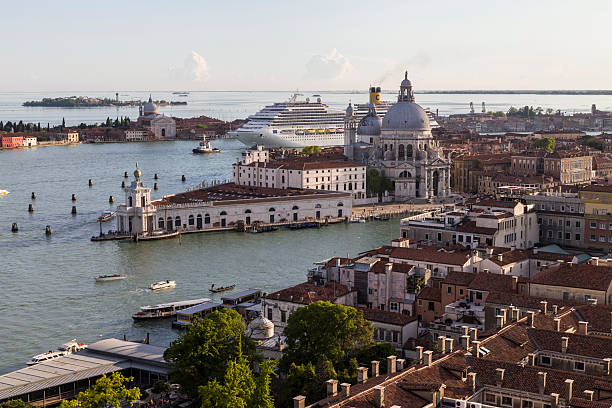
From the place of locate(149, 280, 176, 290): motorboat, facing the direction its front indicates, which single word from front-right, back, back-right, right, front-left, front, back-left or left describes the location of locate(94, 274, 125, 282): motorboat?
back-left

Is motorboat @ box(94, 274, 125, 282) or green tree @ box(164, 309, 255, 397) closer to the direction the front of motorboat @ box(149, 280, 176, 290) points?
the green tree

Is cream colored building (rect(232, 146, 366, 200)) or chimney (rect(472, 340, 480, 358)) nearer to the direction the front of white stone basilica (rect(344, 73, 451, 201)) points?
the chimney

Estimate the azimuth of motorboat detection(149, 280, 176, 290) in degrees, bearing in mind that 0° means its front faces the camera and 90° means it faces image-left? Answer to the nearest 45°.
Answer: approximately 270°

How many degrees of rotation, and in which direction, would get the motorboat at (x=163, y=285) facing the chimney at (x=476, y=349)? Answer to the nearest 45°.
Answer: approximately 90° to its right

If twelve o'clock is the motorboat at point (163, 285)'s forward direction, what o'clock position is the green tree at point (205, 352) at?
The green tree is roughly at 3 o'clock from the motorboat.

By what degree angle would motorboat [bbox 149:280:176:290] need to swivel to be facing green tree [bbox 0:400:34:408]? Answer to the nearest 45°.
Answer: approximately 90° to its right

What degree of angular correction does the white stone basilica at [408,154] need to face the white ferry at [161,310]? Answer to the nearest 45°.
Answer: approximately 45° to its right

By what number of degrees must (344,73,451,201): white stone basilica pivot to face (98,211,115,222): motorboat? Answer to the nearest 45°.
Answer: approximately 90° to its right

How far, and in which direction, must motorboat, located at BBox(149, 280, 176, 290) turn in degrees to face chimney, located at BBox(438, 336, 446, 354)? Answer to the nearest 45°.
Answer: approximately 90° to its right

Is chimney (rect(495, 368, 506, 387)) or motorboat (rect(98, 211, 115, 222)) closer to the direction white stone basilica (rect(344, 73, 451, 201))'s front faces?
the chimney
